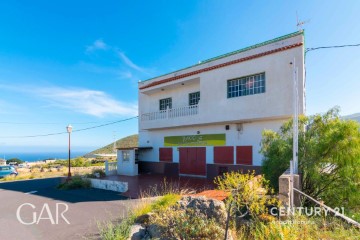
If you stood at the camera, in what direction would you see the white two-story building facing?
facing the viewer and to the left of the viewer

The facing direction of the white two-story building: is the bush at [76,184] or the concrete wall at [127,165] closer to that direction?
the bush

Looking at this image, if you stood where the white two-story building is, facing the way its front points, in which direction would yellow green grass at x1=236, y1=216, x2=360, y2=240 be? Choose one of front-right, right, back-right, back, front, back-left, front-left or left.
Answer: front-left

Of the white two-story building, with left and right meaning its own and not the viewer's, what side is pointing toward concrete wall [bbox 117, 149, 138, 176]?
right

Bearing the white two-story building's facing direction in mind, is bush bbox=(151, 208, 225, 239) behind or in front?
in front
